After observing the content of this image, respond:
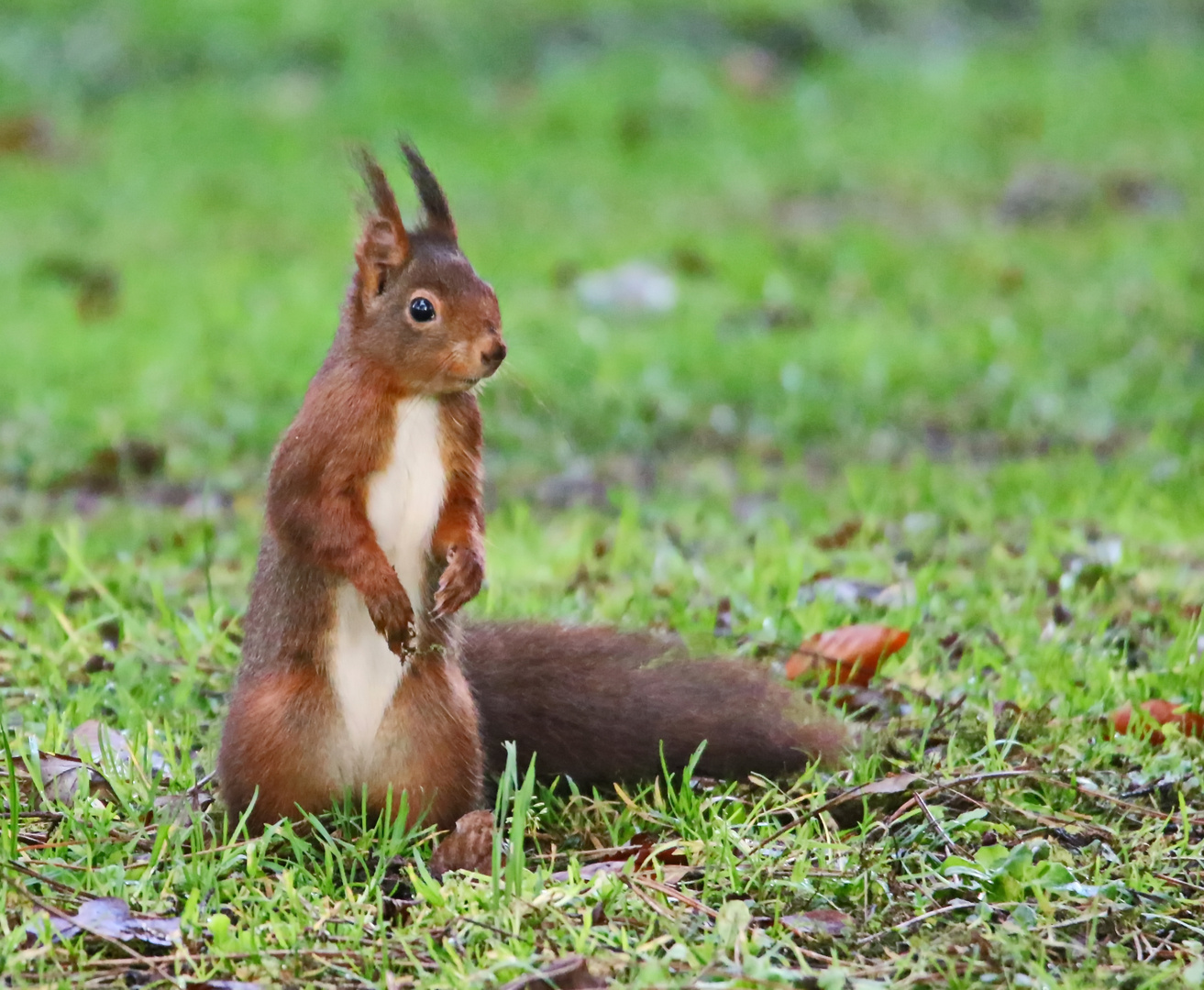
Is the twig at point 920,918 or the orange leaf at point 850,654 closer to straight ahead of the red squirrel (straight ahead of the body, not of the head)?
the twig

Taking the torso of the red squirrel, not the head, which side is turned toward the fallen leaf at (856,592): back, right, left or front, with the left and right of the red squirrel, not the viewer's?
left

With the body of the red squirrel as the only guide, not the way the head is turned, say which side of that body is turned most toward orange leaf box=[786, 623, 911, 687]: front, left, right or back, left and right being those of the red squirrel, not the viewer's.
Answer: left

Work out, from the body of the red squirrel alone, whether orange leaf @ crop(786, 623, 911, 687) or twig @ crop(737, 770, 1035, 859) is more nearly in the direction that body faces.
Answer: the twig

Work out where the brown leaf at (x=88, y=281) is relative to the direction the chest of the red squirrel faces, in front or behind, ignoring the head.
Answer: behind

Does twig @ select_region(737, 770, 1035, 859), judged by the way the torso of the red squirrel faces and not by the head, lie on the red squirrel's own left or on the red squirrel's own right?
on the red squirrel's own left

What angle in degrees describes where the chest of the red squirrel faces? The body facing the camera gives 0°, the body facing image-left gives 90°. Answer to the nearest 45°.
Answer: approximately 315°
